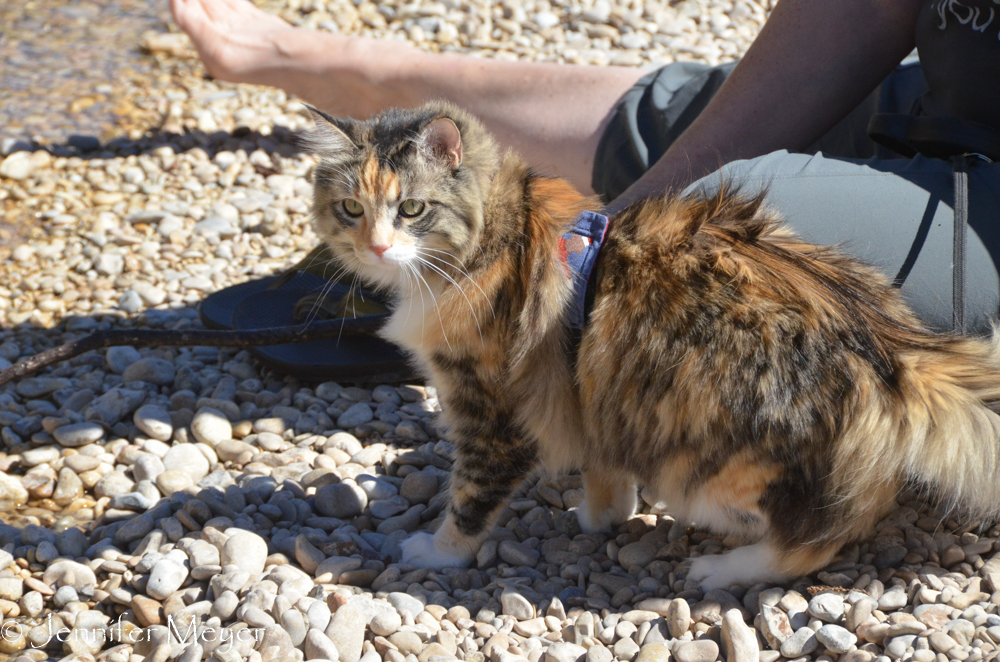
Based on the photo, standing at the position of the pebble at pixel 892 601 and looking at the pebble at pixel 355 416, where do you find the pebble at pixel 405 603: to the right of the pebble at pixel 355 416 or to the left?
left

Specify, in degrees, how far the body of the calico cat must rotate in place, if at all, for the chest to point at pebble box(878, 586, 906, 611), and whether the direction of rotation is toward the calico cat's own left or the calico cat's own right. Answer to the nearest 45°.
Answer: approximately 180°

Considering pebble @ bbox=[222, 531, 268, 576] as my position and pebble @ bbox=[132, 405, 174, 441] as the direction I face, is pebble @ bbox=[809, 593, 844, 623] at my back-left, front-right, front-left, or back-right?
back-right

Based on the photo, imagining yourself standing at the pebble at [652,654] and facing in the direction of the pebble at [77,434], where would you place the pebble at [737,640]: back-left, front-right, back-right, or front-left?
back-right

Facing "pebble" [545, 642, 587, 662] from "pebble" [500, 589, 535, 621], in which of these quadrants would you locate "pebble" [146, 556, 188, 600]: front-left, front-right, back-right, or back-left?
back-right

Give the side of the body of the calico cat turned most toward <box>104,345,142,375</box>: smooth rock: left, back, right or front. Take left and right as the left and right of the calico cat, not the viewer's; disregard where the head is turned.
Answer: front

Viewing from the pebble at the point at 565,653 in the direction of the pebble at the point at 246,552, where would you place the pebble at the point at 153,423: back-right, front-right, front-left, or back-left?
front-right

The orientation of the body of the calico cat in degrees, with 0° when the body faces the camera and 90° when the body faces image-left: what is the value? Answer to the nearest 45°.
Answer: approximately 90°

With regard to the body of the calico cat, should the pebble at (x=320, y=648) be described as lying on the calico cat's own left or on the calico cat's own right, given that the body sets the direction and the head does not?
on the calico cat's own left
